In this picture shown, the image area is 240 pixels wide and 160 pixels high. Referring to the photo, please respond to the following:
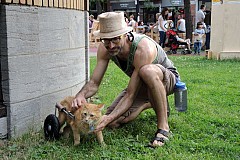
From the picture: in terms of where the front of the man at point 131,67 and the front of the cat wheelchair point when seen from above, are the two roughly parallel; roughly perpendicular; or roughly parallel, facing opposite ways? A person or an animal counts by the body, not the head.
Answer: roughly perpendicular

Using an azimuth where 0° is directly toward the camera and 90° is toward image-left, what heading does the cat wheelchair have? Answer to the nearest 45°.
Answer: approximately 315°

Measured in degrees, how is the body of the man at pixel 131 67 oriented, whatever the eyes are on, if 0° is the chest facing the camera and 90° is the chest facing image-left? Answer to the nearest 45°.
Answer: approximately 45°

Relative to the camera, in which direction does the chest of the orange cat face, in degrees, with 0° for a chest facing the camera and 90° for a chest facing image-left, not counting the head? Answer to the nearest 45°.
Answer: approximately 315°

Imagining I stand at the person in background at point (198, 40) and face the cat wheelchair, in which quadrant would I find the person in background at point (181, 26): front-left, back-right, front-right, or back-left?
back-right
